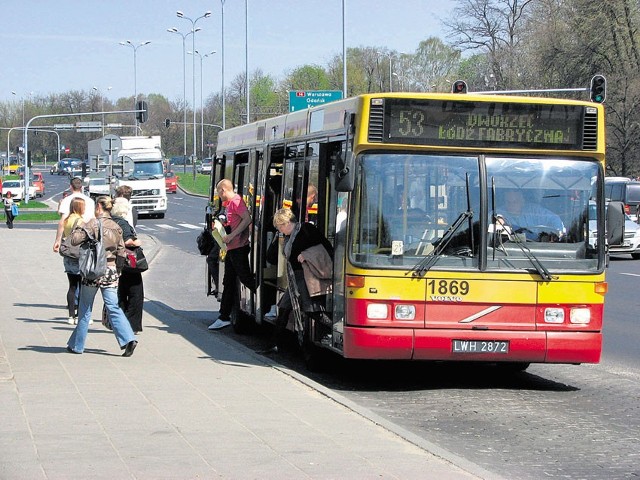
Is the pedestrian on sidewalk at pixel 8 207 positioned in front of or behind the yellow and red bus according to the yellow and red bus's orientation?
behind

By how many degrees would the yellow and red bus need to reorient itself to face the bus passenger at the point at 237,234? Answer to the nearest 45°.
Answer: approximately 135° to its right

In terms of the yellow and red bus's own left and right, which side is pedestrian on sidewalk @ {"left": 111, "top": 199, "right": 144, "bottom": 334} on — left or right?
on its right

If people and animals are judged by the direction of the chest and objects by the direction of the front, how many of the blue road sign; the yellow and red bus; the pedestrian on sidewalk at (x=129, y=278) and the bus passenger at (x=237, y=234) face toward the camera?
2

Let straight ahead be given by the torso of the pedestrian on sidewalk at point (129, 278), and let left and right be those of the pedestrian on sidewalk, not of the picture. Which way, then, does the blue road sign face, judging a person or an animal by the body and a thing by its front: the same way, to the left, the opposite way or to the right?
the opposite way

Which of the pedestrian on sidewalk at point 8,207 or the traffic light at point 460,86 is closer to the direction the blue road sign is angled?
the traffic light

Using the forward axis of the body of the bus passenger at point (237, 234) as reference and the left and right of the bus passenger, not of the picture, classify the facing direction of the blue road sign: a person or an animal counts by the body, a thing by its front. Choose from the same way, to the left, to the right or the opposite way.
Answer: to the left

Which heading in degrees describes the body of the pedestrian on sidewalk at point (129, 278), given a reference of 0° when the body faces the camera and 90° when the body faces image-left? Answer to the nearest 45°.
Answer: approximately 180°

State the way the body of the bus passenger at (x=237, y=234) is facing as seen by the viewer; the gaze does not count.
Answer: to the viewer's left

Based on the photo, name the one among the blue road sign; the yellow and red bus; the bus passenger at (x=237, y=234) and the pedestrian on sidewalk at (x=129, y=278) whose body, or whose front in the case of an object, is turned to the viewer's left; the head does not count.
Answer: the bus passenger

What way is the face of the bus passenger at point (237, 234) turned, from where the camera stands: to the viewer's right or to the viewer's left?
to the viewer's left
